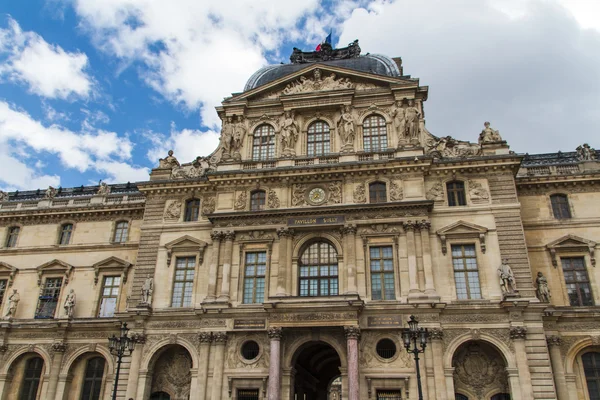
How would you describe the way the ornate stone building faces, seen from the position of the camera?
facing the viewer
